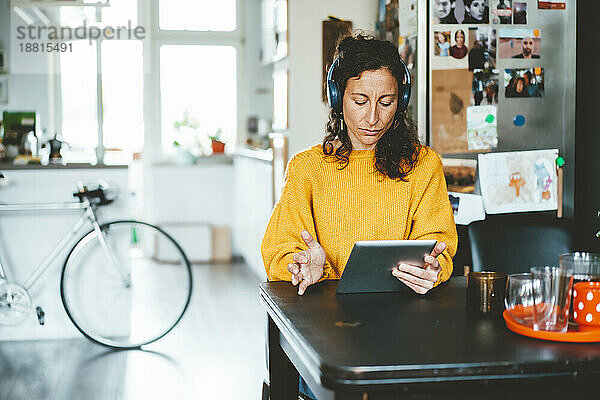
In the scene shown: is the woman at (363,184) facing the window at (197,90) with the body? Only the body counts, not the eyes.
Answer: no

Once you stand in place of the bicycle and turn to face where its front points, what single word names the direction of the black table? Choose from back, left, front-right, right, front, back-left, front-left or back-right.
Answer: right

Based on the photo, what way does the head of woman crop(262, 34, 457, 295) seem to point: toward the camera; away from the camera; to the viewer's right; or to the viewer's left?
toward the camera

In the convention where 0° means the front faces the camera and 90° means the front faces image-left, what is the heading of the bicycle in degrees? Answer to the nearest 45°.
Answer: approximately 270°

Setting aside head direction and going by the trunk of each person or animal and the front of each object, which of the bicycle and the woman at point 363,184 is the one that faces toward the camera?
the woman

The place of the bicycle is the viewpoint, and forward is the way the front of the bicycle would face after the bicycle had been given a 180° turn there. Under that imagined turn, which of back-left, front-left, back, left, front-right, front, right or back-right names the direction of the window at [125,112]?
right

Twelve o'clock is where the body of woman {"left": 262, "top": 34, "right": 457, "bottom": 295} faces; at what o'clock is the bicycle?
The bicycle is roughly at 5 o'clock from the woman.

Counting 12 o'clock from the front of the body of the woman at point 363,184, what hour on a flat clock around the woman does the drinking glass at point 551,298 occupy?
The drinking glass is roughly at 11 o'clock from the woman.

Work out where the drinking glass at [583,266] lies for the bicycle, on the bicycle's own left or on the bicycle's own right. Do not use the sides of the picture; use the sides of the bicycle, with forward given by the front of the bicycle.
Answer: on the bicycle's own right

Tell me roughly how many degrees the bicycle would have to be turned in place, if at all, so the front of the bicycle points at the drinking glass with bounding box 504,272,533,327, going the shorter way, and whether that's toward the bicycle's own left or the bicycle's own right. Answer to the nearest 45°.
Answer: approximately 90° to the bicycle's own right

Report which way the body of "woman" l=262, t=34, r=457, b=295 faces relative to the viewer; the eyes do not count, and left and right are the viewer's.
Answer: facing the viewer

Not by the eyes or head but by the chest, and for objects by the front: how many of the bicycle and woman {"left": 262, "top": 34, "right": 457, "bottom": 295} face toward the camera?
1

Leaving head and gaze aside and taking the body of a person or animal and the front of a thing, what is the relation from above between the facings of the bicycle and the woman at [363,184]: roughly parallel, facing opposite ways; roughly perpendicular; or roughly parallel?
roughly perpendicular
